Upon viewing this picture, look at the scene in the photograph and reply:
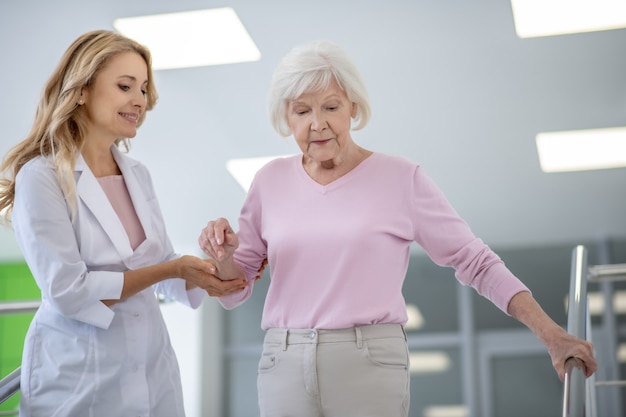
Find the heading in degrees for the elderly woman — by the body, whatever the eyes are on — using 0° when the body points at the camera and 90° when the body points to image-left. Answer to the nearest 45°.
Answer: approximately 0°

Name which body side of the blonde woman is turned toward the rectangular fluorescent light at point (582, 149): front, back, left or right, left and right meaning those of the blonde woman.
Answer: left

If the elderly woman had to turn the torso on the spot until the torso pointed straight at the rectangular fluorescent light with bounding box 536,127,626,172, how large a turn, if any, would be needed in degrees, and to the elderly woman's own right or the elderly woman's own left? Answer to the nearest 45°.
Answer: approximately 180°

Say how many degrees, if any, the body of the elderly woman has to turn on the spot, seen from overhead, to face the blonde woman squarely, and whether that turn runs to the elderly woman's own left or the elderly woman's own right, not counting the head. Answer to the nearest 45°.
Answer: approximately 90° to the elderly woman's own right

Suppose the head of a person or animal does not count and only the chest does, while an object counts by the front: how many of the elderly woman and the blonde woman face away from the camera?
0

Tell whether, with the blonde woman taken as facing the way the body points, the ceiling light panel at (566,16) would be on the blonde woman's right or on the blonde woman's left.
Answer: on the blonde woman's left

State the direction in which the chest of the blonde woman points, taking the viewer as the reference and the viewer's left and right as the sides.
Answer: facing the viewer and to the right of the viewer
